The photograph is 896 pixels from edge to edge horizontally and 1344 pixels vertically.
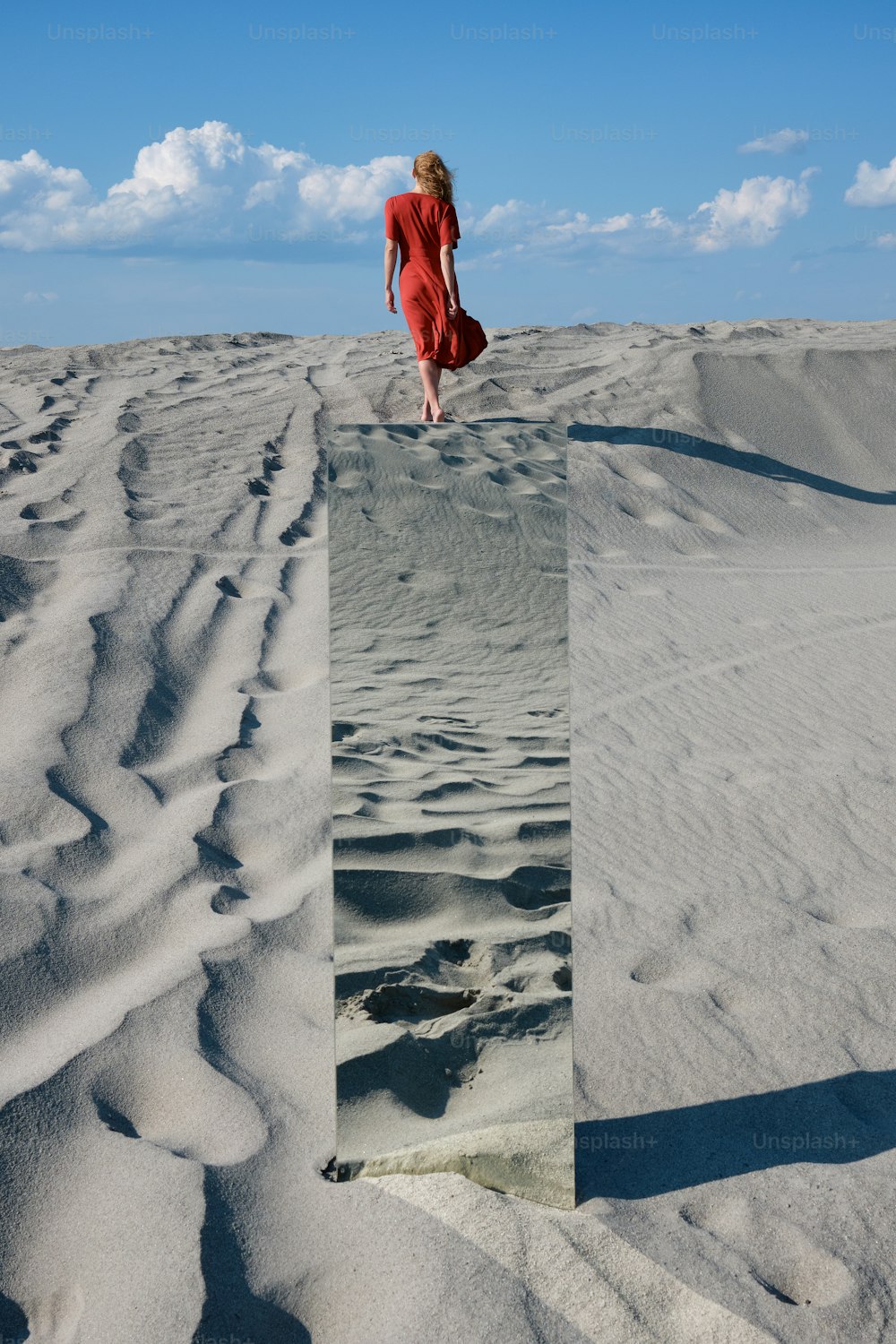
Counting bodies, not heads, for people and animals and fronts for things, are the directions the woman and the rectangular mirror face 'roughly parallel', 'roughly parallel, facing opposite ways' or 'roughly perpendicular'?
roughly parallel, facing opposite ways

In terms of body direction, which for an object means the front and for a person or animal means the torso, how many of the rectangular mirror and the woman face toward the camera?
1

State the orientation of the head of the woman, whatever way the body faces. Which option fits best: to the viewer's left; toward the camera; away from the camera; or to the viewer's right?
away from the camera

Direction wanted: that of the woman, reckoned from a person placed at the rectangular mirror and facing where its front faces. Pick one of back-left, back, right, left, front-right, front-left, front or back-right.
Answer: back

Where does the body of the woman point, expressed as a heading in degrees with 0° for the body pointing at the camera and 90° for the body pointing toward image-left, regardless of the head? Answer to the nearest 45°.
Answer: approximately 180°

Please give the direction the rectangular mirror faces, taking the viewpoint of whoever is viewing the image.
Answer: facing the viewer

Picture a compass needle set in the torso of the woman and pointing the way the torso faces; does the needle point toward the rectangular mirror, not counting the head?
no

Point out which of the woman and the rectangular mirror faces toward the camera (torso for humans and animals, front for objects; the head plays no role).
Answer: the rectangular mirror
